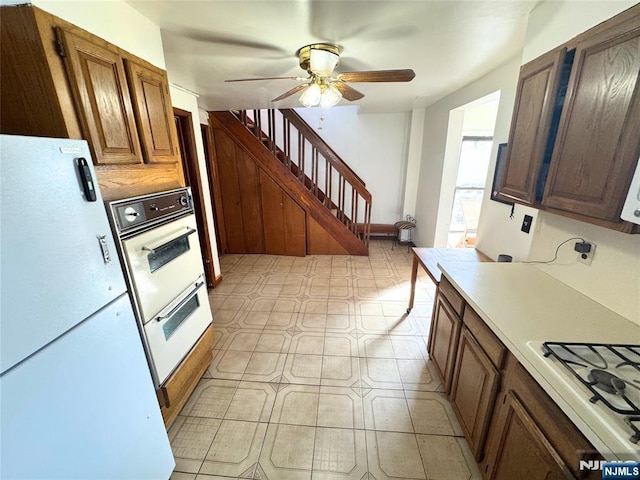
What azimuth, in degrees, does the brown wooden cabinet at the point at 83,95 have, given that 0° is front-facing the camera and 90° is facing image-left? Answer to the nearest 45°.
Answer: approximately 315°

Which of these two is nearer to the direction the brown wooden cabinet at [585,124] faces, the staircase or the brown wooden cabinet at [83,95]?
the brown wooden cabinet

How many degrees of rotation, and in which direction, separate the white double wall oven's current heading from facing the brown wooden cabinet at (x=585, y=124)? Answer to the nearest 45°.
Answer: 0° — it already faces it

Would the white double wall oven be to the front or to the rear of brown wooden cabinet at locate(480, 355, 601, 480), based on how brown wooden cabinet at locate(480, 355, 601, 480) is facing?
to the front

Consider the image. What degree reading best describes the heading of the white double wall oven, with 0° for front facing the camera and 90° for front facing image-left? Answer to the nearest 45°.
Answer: approximately 315°

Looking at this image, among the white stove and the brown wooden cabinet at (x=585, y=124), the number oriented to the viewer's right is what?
0

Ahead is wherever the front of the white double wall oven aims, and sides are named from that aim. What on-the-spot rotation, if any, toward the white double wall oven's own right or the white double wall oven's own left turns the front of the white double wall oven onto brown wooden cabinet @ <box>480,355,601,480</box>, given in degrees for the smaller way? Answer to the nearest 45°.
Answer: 0° — it already faces it

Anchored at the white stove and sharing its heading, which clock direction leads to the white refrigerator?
The white refrigerator is roughly at 12 o'clock from the white stove.

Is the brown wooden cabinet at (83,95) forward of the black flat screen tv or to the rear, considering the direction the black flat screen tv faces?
forward

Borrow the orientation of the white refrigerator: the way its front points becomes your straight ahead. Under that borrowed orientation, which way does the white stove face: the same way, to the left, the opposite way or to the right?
the opposite way

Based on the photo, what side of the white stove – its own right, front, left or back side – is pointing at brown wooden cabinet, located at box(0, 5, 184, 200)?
front

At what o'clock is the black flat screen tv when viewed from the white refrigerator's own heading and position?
The black flat screen tv is roughly at 11 o'clock from the white refrigerator.

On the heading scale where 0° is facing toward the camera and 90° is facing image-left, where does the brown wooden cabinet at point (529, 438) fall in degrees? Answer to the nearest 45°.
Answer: approximately 45°
